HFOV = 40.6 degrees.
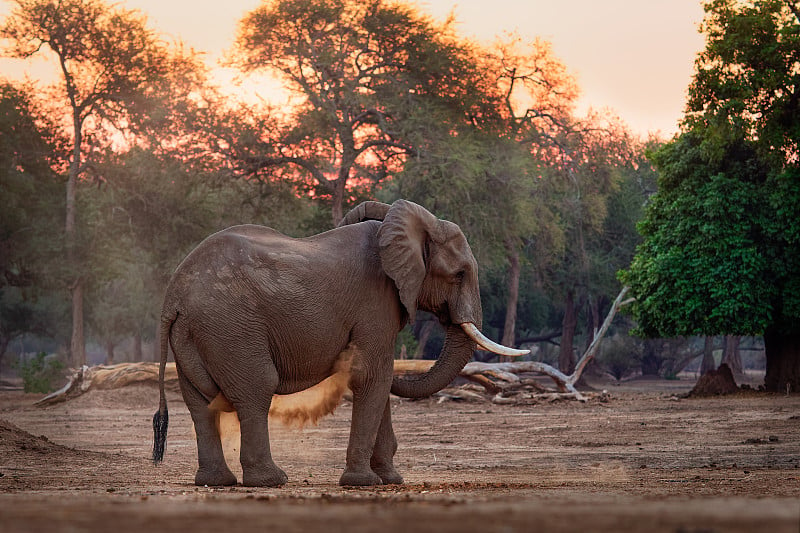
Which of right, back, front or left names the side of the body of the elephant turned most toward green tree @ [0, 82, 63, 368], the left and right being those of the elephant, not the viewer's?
left

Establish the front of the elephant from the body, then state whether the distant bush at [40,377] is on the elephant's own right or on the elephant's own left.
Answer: on the elephant's own left

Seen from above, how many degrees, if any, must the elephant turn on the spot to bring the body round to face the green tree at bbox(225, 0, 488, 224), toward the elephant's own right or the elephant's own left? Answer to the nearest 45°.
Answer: approximately 90° to the elephant's own left

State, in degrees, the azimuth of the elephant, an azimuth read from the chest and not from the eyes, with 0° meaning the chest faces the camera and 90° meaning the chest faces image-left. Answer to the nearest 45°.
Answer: approximately 270°

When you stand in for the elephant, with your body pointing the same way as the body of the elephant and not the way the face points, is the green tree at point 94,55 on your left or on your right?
on your left

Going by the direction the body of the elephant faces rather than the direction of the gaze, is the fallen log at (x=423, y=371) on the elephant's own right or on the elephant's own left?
on the elephant's own left

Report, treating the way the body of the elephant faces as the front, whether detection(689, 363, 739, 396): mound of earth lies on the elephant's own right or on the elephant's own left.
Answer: on the elephant's own left
